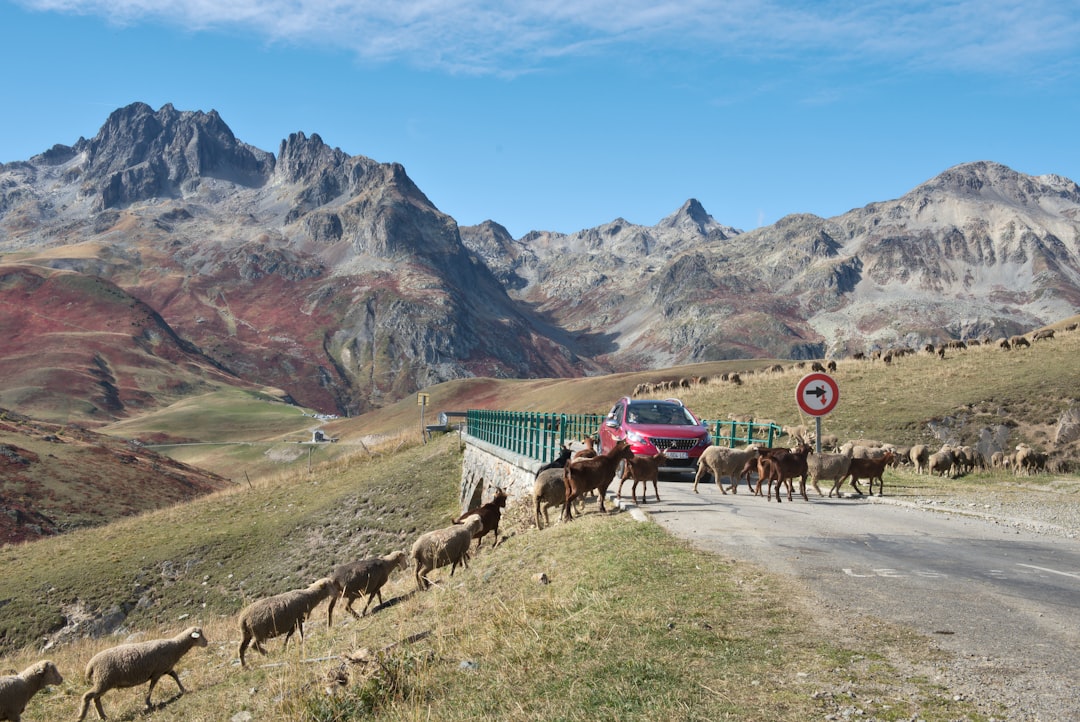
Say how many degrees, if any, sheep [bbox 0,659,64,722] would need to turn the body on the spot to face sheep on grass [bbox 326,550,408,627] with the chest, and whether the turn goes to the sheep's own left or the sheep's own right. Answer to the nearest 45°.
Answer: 0° — it already faces it

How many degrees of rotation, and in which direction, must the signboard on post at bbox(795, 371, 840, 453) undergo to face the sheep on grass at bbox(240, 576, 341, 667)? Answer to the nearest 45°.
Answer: approximately 45° to its right

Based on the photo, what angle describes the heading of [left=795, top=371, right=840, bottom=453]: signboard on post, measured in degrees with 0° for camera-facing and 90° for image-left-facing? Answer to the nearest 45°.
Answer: approximately 0°

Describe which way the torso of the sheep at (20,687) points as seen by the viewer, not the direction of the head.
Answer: to the viewer's right

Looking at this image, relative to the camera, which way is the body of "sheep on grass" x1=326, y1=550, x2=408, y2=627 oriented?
to the viewer's right

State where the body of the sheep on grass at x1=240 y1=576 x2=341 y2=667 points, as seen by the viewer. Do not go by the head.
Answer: to the viewer's right

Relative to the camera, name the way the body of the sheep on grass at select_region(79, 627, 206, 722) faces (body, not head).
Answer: to the viewer's right
